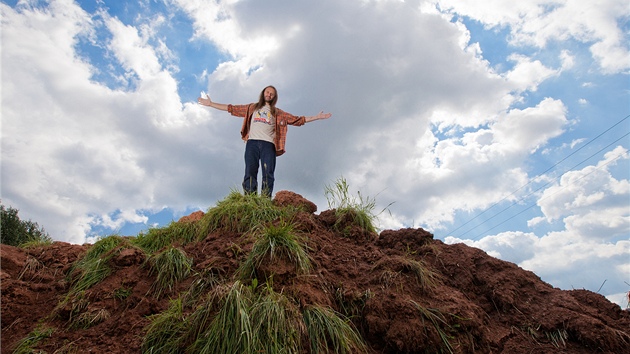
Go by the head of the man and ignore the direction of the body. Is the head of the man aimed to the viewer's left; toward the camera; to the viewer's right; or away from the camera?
toward the camera

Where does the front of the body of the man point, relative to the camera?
toward the camera

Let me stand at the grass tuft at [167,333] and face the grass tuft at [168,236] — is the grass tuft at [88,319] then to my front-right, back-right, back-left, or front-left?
front-left

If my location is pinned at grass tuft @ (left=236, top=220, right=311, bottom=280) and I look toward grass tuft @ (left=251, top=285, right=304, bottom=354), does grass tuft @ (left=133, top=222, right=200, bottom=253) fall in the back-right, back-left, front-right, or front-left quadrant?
back-right

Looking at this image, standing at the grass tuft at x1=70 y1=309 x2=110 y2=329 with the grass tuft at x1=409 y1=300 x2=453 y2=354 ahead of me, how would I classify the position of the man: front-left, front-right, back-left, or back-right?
front-left
